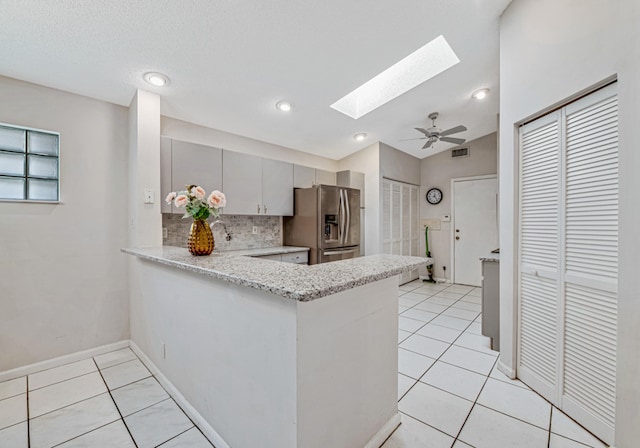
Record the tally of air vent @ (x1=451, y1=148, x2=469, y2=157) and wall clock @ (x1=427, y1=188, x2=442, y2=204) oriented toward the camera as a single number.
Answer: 2

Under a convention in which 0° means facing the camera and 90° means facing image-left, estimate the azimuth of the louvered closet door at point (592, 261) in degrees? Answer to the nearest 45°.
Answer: approximately 45°

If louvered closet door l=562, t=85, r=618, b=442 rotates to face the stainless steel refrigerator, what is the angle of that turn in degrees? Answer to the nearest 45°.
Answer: approximately 45° to its right

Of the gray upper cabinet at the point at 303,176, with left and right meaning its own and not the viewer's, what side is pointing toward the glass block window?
right

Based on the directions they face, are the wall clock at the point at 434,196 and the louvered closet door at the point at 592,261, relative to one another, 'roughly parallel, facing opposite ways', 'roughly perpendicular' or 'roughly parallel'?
roughly perpendicular

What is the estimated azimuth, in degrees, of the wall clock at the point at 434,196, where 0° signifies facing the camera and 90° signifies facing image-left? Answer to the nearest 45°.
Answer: approximately 0°

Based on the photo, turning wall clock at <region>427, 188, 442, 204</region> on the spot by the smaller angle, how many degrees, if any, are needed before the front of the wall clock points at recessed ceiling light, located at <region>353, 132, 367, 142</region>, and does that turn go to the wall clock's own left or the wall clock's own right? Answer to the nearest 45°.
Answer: approximately 45° to the wall clock's own right

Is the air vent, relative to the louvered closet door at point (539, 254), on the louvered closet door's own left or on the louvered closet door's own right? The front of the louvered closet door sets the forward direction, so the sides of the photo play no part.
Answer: on the louvered closet door's own right

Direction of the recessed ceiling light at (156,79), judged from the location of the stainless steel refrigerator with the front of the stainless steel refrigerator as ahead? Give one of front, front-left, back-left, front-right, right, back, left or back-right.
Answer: right
